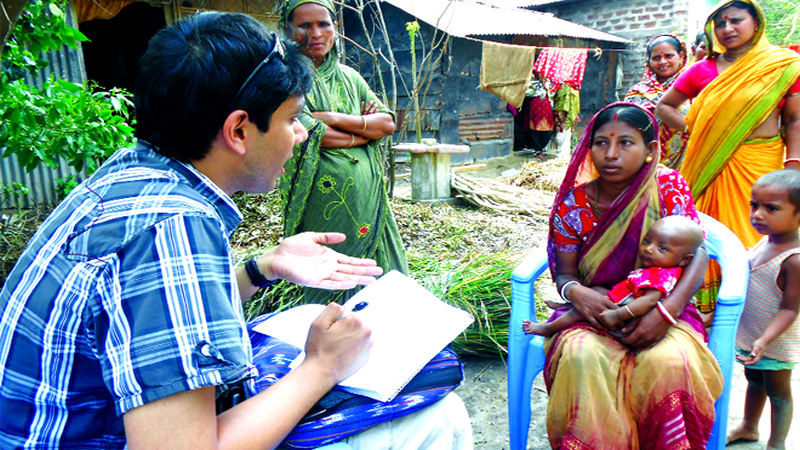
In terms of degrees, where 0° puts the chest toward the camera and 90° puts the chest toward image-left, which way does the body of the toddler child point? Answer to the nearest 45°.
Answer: approximately 45°

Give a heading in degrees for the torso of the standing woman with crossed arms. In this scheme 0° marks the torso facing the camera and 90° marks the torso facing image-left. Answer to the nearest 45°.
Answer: approximately 0°

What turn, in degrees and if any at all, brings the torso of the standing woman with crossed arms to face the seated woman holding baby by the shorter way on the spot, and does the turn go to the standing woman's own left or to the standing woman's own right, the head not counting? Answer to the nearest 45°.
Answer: approximately 45° to the standing woman's own left

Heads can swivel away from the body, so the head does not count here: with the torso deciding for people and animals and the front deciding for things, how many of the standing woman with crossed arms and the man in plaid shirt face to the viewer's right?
1

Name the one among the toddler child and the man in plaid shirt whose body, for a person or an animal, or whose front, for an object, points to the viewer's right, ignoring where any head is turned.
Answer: the man in plaid shirt

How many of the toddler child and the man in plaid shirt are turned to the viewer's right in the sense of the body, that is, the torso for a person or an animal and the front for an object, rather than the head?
1

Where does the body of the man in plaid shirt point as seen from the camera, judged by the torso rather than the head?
to the viewer's right

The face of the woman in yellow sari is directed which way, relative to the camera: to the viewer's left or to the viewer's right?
to the viewer's left

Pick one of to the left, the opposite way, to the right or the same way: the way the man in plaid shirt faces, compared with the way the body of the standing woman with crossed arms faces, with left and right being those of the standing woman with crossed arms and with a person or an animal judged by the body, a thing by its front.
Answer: to the left
